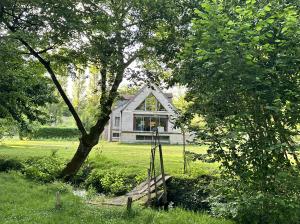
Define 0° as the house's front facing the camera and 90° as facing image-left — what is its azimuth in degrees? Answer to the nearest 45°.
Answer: approximately 0°

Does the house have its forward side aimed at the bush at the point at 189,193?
yes

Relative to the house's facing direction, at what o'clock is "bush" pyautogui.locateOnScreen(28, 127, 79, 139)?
The bush is roughly at 4 o'clock from the house.

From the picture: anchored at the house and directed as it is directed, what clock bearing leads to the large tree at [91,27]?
The large tree is roughly at 12 o'clock from the house.

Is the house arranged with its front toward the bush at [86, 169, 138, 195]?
yes

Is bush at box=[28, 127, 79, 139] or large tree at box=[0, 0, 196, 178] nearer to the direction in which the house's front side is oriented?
the large tree

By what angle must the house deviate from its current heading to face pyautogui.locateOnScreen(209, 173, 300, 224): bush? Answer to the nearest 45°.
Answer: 0° — it already faces it

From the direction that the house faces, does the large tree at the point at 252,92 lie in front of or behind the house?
in front
